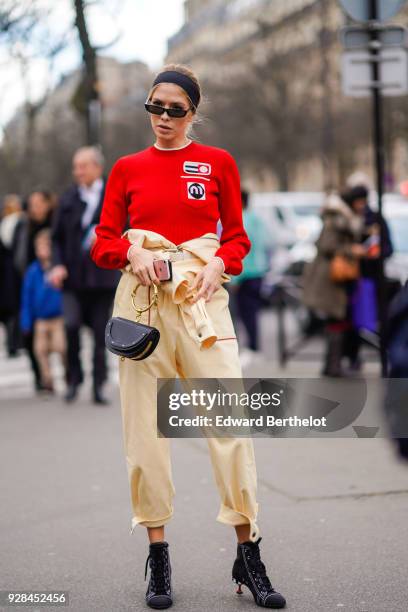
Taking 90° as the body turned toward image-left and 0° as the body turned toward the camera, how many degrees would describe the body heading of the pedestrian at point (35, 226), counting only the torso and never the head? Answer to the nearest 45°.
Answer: approximately 315°

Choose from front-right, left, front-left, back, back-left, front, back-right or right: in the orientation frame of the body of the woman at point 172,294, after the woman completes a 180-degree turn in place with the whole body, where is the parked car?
front

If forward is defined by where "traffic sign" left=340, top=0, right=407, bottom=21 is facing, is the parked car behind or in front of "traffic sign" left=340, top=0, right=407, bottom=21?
in front

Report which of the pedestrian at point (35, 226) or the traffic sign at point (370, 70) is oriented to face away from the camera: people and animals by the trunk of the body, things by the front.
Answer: the traffic sign

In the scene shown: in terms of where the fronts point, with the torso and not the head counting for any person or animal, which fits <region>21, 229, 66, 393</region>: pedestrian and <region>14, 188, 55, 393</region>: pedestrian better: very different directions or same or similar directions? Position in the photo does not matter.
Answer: same or similar directions

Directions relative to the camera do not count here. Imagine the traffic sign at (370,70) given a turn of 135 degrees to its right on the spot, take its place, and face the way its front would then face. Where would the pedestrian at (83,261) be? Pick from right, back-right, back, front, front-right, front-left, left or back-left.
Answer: back-right

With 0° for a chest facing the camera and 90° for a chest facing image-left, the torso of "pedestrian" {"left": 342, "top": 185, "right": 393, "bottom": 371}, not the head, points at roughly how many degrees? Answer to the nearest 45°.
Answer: approximately 90°

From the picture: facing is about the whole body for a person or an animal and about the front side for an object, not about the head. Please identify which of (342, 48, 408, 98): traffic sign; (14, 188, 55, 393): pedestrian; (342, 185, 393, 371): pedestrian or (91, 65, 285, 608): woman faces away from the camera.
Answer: the traffic sign

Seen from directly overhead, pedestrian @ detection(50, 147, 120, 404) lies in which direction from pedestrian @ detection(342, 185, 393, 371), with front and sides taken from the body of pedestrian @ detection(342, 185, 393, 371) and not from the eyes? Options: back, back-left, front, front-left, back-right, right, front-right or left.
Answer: front-left

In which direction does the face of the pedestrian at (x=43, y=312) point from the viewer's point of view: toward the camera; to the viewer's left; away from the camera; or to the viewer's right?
toward the camera

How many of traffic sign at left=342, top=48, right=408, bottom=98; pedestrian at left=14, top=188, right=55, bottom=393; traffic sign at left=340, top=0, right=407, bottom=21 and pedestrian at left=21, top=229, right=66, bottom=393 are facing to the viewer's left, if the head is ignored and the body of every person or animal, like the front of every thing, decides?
0

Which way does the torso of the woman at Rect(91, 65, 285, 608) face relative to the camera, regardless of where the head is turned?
toward the camera

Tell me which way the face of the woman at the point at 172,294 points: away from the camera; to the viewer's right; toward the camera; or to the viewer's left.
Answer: toward the camera

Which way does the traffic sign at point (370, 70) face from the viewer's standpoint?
away from the camera

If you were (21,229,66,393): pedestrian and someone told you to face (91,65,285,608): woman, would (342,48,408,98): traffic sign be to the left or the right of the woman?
left
